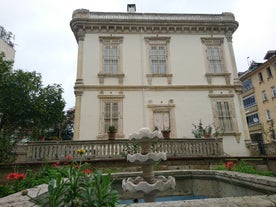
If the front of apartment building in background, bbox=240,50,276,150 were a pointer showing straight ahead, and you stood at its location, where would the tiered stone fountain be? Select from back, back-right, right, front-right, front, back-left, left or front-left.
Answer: front-left

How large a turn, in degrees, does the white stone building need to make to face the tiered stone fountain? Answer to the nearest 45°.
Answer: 0° — it already faces it

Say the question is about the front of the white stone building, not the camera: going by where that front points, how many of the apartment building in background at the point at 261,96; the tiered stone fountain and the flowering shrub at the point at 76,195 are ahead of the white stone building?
2

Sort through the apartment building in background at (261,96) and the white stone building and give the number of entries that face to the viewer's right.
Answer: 0

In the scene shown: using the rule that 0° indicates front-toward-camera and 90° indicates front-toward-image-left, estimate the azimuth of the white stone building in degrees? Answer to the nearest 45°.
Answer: approximately 0°

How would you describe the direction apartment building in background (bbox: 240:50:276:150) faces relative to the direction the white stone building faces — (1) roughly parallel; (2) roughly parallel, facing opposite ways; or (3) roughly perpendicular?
roughly perpendicular

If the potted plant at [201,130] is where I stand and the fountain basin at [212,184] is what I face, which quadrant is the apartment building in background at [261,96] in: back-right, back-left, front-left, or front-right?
back-left

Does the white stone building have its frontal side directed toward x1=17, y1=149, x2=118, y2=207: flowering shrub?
yes

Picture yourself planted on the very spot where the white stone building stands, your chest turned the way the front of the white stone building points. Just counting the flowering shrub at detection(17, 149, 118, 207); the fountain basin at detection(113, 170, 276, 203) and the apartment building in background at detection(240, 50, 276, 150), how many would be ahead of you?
2

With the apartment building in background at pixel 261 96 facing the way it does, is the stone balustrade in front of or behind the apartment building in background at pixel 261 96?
in front

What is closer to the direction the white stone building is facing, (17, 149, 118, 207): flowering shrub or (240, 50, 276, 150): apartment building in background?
the flowering shrub

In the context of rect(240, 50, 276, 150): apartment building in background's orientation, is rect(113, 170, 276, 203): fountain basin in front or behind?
in front

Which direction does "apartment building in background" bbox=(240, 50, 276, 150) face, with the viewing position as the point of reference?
facing the viewer and to the left of the viewer

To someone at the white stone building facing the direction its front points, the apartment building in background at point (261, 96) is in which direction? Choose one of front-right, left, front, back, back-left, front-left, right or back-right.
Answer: back-left
